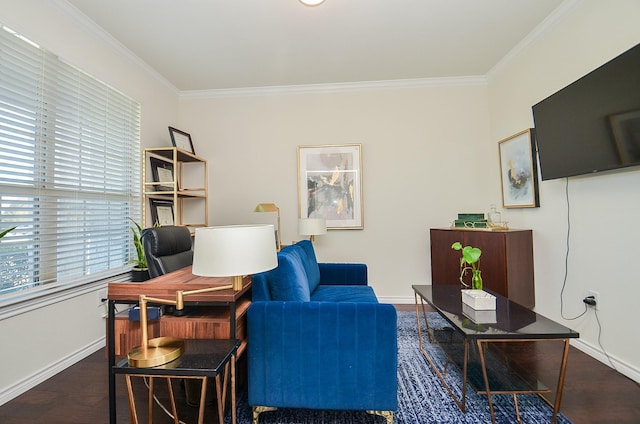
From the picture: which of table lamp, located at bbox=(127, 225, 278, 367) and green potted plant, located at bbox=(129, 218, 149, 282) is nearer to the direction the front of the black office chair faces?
the table lamp

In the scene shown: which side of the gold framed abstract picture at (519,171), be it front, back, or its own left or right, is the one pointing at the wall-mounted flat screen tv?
left

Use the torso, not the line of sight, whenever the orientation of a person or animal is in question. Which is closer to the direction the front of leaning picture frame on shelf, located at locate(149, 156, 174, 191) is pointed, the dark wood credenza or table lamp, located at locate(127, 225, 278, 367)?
the dark wood credenza

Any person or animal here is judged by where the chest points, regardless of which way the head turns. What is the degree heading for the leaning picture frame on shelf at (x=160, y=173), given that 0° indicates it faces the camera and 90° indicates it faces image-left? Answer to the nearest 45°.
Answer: approximately 315°

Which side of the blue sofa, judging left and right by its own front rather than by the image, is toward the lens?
right

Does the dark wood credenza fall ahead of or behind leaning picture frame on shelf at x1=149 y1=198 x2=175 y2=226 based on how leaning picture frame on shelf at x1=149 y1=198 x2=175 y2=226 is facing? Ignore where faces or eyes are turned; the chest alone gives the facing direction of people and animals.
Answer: ahead

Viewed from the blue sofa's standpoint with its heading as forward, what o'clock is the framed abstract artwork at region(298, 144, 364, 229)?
The framed abstract artwork is roughly at 9 o'clock from the blue sofa.

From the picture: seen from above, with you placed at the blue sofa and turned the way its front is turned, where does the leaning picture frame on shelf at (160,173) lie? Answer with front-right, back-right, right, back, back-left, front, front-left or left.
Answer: back-left

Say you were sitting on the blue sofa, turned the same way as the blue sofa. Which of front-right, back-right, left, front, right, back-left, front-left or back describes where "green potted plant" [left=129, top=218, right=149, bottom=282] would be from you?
back-left
